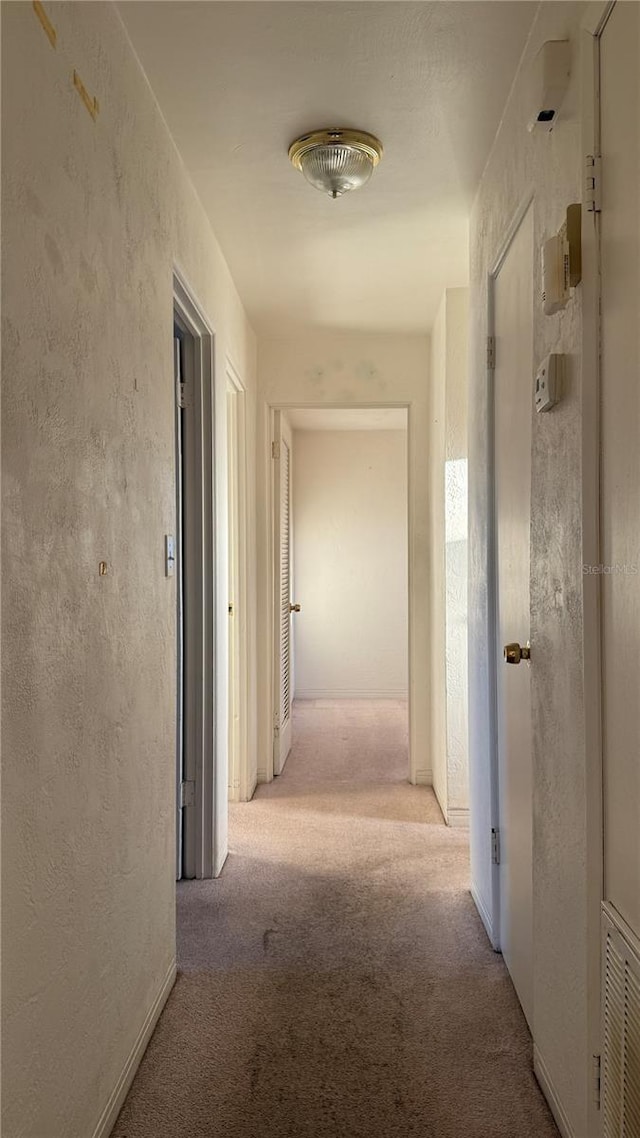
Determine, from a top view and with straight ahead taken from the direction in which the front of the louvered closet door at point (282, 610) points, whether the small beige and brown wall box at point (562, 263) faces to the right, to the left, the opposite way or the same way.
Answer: the opposite way

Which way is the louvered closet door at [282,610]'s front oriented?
to the viewer's right

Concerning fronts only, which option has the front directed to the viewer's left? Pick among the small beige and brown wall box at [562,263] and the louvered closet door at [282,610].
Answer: the small beige and brown wall box

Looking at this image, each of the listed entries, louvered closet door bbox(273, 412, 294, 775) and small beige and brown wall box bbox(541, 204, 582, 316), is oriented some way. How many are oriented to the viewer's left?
1

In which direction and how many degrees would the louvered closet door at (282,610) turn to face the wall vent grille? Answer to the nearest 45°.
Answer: approximately 90° to its right

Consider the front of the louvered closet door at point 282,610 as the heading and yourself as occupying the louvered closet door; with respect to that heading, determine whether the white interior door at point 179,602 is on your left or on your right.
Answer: on your right

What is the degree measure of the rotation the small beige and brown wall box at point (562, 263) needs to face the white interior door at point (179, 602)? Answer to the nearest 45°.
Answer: approximately 45° to its right

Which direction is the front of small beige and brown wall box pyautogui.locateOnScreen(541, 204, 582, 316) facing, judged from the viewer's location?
facing to the left of the viewer

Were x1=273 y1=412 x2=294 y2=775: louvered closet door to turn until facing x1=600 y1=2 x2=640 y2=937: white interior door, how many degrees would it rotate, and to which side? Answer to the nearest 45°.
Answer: approximately 90° to its right
